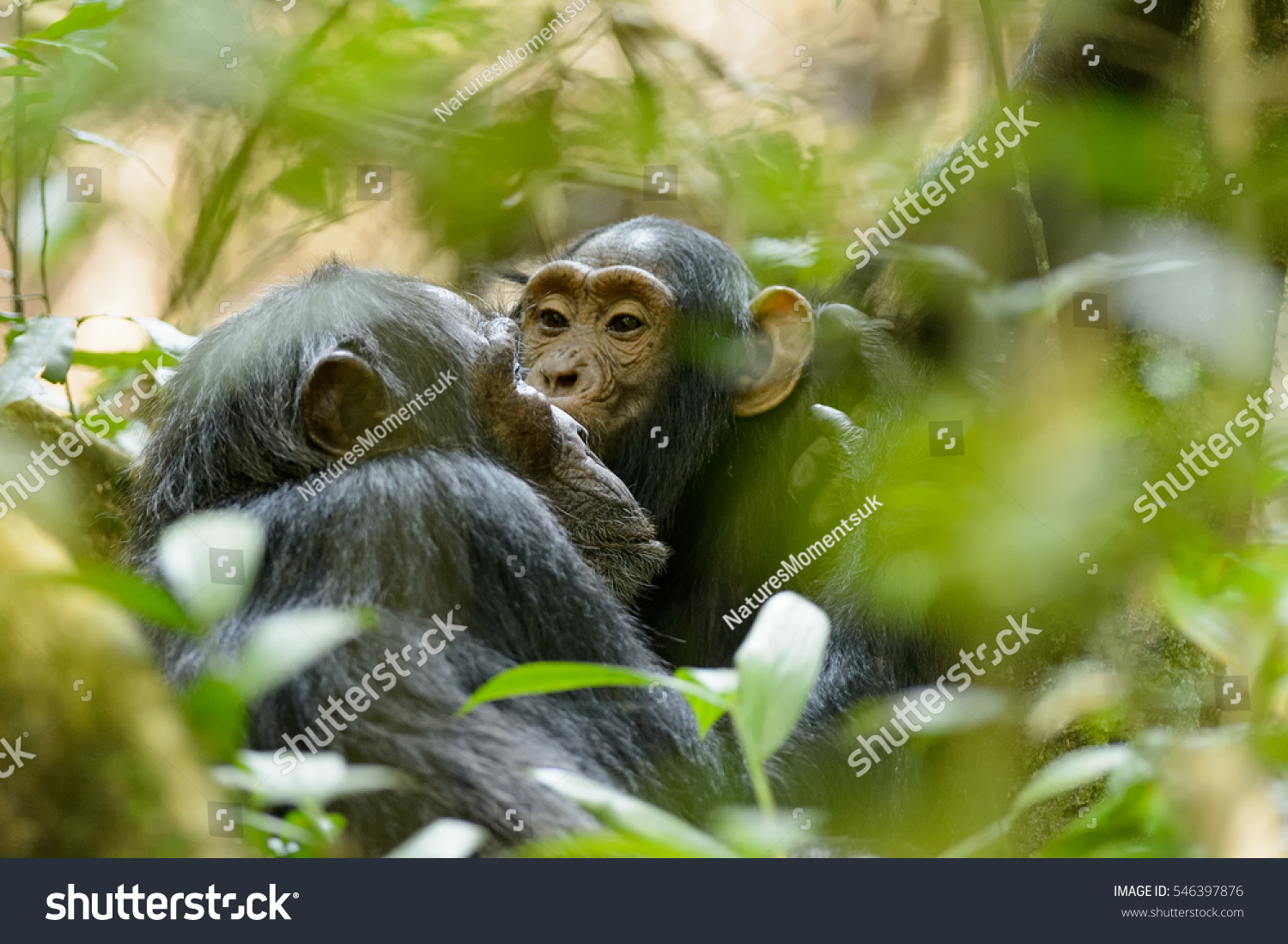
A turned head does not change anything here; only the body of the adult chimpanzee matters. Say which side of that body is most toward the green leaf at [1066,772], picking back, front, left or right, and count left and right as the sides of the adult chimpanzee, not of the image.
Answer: right

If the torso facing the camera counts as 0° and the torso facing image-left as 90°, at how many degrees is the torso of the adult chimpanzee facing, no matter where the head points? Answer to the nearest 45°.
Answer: approximately 225°

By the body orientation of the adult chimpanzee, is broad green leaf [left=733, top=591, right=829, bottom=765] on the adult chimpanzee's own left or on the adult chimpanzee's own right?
on the adult chimpanzee's own right

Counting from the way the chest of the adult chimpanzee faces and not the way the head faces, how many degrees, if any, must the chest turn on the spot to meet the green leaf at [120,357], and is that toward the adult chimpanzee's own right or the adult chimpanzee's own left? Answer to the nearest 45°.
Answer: approximately 90° to the adult chimpanzee's own left

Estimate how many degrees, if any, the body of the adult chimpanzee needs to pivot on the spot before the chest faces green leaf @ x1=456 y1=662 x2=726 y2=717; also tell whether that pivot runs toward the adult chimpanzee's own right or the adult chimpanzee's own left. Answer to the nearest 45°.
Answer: approximately 135° to the adult chimpanzee's own right

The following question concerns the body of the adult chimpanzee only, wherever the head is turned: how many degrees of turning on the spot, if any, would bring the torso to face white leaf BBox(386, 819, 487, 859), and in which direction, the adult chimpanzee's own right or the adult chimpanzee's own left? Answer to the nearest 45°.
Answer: approximately 135° to the adult chimpanzee's own right

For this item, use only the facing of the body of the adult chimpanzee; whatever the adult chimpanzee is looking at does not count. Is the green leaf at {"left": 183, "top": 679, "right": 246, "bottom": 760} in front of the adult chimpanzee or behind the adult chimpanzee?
behind

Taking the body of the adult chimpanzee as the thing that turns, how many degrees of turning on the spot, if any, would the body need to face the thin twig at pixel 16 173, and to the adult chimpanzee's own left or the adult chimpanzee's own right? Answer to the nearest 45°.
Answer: approximately 90° to the adult chimpanzee's own left
